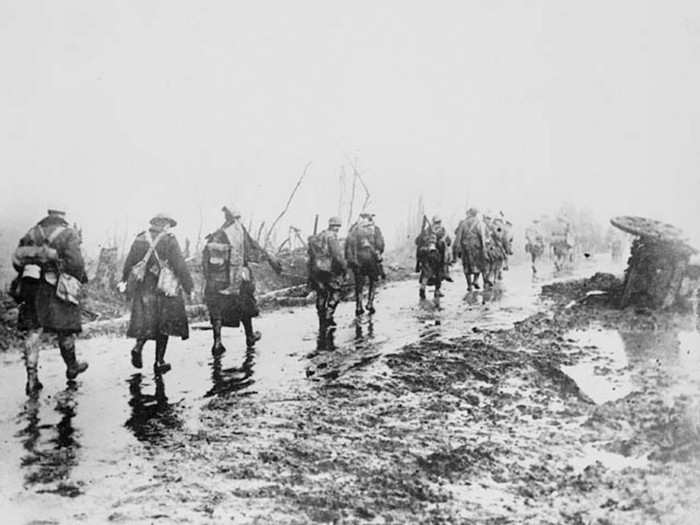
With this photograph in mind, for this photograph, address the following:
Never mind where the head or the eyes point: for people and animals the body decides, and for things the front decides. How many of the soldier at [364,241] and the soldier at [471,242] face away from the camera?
2

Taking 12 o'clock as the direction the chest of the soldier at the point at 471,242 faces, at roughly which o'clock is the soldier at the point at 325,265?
the soldier at the point at 325,265 is roughly at 7 o'clock from the soldier at the point at 471,242.

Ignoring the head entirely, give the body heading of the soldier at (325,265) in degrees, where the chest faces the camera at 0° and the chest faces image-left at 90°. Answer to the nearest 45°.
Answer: approximately 225°

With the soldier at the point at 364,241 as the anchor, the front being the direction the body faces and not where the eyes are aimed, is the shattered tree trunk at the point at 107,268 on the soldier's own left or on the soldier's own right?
on the soldier's own left

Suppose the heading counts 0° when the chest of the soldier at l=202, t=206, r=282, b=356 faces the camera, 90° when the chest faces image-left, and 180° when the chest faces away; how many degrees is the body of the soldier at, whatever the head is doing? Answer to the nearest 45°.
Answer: approximately 225°

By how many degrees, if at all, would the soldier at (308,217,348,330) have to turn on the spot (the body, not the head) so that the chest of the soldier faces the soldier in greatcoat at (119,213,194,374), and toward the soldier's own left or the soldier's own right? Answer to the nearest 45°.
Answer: approximately 180°

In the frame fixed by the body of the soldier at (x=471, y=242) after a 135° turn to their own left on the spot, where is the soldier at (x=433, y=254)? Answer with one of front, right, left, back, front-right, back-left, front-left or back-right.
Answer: front

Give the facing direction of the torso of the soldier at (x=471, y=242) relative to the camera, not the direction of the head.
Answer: away from the camera

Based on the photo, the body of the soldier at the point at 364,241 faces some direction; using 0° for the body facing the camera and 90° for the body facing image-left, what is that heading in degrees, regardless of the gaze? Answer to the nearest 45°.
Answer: approximately 180°

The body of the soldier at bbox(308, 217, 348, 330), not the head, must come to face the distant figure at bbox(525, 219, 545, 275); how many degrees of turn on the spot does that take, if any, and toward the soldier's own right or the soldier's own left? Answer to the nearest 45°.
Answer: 0° — they already face them

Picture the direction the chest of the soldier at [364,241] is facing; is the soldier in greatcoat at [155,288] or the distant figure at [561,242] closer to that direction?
the distant figure
